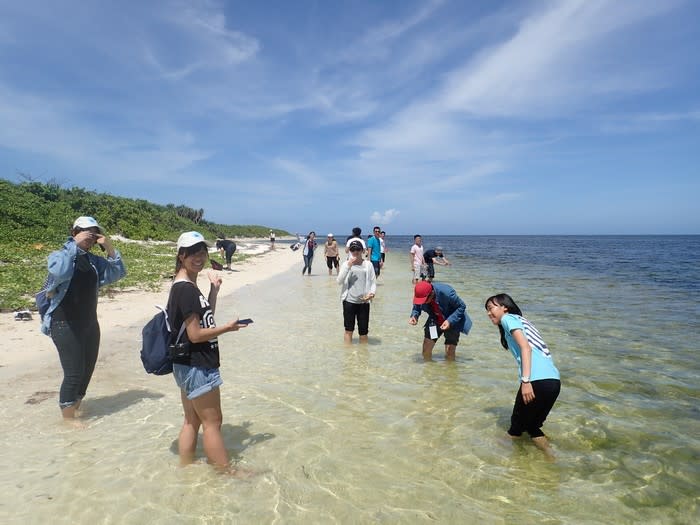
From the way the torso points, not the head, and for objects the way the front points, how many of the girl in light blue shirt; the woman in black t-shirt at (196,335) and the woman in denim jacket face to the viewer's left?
1

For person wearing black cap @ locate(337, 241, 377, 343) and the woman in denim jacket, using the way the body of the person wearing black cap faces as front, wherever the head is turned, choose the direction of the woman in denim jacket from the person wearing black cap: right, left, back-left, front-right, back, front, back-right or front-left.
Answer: front-right

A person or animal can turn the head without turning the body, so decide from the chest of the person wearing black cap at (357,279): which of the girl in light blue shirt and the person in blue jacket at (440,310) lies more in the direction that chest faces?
the girl in light blue shirt

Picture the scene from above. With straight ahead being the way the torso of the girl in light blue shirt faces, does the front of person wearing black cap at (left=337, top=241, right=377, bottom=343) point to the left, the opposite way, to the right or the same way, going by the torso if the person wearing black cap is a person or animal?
to the left

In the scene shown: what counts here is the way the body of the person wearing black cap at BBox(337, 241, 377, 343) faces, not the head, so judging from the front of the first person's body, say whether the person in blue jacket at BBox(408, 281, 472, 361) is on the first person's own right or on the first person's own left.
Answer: on the first person's own left

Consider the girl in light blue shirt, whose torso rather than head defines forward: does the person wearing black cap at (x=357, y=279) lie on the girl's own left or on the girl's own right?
on the girl's own right

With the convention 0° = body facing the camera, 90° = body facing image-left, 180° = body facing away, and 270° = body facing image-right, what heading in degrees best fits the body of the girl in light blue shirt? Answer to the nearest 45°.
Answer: approximately 90°

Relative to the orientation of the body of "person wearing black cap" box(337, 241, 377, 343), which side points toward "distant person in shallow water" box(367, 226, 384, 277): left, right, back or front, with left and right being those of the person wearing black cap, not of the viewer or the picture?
back

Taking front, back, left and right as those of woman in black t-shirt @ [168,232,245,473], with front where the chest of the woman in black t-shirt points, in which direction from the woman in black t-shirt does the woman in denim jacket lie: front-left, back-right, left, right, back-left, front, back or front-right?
back

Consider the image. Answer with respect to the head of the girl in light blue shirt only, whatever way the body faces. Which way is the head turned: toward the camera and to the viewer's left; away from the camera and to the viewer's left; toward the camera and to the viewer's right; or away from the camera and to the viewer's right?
toward the camera and to the viewer's left

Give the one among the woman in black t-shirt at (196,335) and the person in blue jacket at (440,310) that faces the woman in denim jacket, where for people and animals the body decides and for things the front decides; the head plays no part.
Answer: the person in blue jacket

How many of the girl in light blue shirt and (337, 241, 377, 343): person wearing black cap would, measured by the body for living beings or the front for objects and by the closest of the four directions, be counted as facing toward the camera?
1

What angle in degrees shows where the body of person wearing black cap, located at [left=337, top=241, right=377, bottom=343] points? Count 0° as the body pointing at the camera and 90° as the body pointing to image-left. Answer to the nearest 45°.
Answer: approximately 0°

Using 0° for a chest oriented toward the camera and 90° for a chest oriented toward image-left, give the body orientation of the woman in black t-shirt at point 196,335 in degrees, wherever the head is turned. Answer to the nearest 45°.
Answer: approximately 315°

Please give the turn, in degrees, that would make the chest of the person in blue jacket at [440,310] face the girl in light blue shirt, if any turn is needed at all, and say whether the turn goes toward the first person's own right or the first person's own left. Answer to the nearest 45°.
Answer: approximately 45° to the first person's own left
